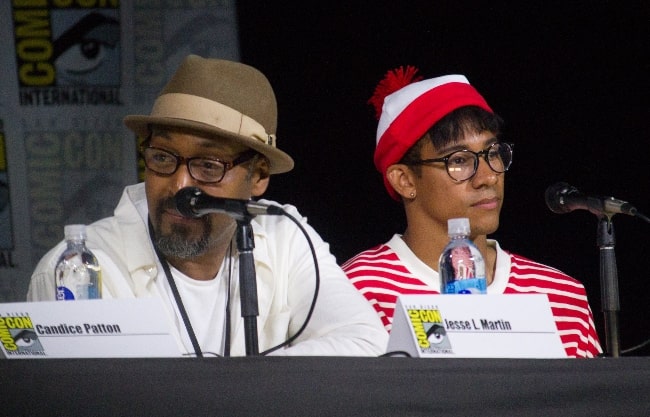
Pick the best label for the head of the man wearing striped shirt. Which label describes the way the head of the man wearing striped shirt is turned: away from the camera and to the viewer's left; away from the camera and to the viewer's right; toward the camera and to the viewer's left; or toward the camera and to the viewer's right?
toward the camera and to the viewer's right

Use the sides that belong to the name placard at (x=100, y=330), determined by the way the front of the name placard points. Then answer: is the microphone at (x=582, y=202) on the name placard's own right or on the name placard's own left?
on the name placard's own left

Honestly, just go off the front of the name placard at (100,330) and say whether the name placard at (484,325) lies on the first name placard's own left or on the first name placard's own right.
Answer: on the first name placard's own left

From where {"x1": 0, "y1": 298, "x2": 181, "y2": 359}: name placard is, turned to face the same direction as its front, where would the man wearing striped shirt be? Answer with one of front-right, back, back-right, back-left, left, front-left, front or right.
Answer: back-left

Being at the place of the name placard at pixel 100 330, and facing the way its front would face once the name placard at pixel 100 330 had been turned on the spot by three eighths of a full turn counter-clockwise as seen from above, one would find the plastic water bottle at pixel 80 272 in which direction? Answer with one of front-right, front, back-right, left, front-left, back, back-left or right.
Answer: front-left

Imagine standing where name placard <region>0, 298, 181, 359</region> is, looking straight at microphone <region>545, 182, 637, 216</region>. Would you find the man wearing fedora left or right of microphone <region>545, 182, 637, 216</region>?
left

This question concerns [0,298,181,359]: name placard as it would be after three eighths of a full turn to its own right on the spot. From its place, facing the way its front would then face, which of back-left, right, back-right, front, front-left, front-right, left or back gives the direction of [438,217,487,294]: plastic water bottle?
right

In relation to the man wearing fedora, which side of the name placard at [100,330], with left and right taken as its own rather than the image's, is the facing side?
back

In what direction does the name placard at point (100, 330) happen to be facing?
toward the camera
